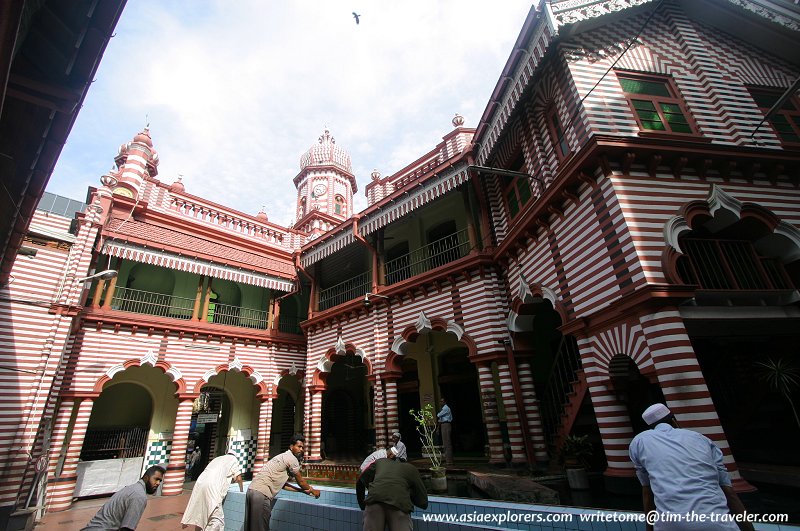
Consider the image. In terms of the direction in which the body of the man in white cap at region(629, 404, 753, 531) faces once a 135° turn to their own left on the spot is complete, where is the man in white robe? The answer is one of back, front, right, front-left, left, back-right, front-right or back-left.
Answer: front-right

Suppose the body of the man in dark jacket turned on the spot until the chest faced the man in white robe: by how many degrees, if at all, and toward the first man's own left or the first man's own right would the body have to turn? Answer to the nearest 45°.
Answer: approximately 45° to the first man's own left

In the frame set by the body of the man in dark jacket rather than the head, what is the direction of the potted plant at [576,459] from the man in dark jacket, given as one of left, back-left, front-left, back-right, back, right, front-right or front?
front-right

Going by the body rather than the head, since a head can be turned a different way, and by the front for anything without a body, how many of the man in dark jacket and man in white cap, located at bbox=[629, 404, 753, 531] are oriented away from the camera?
2

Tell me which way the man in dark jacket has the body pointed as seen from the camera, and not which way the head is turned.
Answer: away from the camera

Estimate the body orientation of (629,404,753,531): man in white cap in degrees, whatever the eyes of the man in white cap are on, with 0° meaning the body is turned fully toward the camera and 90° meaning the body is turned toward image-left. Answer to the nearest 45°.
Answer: approximately 180°

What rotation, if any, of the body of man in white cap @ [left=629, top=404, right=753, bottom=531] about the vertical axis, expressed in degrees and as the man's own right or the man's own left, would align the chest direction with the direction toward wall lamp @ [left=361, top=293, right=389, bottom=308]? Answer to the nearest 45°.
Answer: approximately 45° to the man's own left

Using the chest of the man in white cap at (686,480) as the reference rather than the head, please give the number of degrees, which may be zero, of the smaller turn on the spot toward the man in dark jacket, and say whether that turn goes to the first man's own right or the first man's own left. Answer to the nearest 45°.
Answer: approximately 90° to the first man's own left
